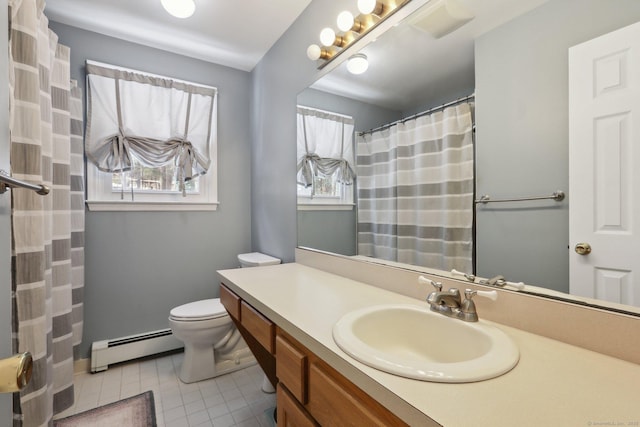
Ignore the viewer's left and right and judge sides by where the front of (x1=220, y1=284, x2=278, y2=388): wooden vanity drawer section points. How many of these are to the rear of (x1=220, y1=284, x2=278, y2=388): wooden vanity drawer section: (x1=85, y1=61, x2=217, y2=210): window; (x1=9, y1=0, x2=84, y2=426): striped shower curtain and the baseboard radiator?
0

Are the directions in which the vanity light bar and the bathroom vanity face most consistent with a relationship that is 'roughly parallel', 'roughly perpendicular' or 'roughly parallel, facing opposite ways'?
roughly parallel

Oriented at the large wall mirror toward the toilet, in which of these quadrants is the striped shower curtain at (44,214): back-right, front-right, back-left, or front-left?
front-left

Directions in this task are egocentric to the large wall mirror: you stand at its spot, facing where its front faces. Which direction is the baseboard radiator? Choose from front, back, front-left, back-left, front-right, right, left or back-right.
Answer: front-right

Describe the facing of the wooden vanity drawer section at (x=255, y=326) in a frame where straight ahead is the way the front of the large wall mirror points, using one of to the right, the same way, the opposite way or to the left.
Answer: the same way

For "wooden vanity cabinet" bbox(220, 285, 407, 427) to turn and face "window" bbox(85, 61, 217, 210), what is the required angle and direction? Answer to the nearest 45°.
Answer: approximately 90° to its right

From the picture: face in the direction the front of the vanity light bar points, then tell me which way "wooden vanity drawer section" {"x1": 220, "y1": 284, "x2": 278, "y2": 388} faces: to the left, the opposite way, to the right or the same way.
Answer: the same way

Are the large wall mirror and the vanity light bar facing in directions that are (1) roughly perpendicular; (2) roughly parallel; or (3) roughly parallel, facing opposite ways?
roughly parallel

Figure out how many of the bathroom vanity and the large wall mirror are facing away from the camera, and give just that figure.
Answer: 0

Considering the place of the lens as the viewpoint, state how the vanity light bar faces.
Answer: facing the viewer and to the left of the viewer

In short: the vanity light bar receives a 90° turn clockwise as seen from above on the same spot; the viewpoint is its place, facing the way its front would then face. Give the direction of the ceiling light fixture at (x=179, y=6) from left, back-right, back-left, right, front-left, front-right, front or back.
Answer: front-left

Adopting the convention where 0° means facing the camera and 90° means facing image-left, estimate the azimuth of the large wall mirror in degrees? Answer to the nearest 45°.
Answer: approximately 45°

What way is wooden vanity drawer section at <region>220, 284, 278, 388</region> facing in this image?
to the viewer's left
